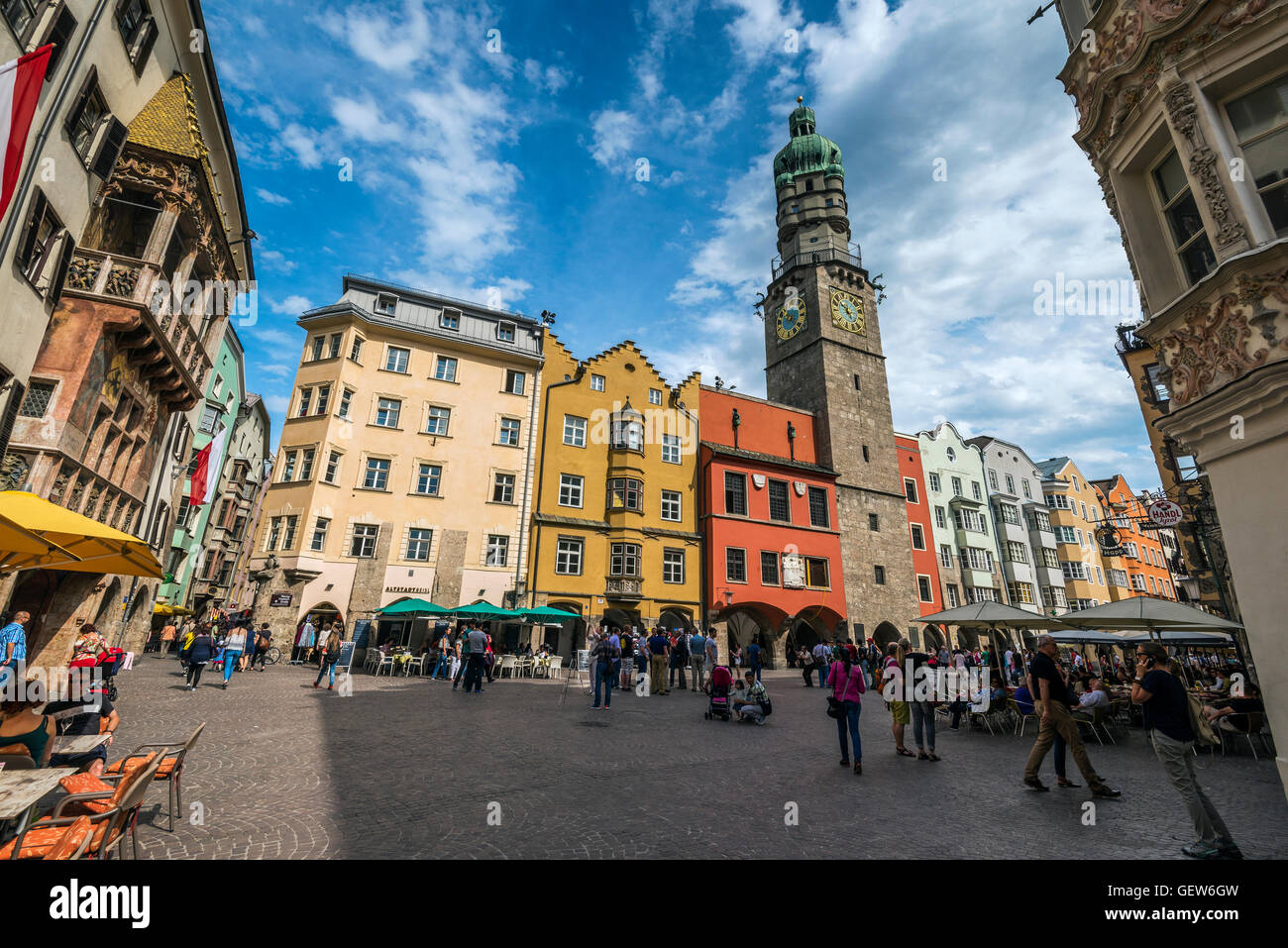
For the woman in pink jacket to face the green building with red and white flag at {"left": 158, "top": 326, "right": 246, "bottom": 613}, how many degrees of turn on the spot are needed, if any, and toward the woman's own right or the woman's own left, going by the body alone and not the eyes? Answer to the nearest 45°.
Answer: approximately 90° to the woman's own left

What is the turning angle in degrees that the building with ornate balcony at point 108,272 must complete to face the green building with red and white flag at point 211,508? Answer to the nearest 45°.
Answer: approximately 135° to its left

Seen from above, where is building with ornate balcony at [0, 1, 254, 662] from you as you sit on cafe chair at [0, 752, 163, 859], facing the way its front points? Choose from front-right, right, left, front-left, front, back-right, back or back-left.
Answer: right

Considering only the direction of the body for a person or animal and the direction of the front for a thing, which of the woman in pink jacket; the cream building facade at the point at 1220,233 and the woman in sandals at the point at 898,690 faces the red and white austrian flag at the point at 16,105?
the cream building facade

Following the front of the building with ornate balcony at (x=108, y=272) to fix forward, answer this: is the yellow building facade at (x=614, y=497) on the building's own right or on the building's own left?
on the building's own left

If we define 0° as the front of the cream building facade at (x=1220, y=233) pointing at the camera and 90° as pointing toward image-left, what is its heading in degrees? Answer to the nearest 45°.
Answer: approximately 45°

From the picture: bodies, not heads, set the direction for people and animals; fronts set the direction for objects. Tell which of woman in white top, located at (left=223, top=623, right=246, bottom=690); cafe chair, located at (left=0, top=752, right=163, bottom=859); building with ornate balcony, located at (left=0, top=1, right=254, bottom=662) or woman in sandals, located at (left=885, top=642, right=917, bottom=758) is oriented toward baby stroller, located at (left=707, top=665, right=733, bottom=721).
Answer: the building with ornate balcony

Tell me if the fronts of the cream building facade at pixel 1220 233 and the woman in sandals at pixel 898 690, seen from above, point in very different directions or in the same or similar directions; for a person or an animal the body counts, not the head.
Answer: very different directions

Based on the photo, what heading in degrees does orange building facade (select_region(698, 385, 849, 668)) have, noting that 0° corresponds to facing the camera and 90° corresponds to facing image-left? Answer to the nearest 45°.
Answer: approximately 315°

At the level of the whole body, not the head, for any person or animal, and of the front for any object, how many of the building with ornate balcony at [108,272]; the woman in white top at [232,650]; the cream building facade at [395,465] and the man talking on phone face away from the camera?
1

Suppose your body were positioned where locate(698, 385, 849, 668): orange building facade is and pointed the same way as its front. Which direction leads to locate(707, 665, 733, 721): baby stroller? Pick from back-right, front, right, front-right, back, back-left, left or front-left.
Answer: front-right
